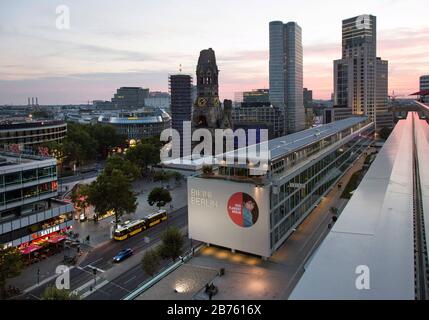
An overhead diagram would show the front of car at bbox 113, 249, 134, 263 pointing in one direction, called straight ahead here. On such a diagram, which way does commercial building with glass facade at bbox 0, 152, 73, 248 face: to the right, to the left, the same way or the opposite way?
to the left

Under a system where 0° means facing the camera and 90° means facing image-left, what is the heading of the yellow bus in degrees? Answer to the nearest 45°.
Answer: approximately 45°

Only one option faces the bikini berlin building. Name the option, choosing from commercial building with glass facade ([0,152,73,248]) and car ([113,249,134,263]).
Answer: the commercial building with glass facade

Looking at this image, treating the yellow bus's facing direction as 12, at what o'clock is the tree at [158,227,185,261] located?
The tree is roughly at 10 o'clock from the yellow bus.

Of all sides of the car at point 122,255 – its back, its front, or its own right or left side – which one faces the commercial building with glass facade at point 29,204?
right

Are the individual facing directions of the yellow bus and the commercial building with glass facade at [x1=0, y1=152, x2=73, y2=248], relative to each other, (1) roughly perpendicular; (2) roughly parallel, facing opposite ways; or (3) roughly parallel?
roughly perpendicular
